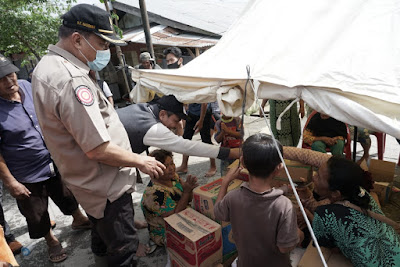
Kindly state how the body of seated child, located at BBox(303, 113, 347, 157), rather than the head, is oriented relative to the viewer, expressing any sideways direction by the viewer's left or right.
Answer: facing the viewer

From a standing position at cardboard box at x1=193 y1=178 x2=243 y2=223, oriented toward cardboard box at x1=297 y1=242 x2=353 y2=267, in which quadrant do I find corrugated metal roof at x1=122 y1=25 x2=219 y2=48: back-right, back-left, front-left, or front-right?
back-left

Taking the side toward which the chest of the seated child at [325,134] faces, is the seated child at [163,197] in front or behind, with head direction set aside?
in front

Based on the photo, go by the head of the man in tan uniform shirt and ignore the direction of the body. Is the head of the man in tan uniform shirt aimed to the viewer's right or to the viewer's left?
to the viewer's right

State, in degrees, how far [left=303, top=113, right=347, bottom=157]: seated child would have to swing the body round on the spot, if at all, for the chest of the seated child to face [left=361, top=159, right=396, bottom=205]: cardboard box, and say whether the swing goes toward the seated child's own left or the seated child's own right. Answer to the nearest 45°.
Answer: approximately 45° to the seated child's own left

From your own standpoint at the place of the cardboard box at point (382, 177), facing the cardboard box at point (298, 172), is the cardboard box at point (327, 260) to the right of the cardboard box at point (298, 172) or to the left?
left

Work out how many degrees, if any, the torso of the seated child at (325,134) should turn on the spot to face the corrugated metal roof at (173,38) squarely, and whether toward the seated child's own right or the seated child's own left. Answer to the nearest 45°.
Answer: approximately 135° to the seated child's own right

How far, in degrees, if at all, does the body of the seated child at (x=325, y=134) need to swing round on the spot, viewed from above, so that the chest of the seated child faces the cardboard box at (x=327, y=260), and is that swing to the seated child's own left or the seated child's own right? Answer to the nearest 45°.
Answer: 0° — they already face it

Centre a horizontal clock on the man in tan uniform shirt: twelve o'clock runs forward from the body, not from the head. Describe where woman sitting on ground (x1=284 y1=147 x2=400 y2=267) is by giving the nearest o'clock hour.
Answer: The woman sitting on ground is roughly at 1 o'clock from the man in tan uniform shirt.

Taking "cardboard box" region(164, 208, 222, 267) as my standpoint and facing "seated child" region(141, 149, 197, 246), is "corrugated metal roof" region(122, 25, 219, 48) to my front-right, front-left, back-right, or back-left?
front-right

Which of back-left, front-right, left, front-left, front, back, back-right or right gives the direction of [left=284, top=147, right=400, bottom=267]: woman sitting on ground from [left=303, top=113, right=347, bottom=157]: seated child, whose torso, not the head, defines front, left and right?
front

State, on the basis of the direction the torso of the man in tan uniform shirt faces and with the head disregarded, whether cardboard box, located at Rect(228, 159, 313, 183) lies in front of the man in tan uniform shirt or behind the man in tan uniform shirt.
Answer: in front

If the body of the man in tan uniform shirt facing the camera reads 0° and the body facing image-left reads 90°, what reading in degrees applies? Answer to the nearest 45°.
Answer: approximately 270°

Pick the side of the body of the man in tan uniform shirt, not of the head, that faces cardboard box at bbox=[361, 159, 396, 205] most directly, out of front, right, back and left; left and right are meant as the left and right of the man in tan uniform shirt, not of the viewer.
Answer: front

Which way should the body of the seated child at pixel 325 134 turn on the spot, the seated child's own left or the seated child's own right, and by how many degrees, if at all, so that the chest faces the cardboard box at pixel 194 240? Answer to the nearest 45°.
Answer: approximately 45° to the seated child's own right
